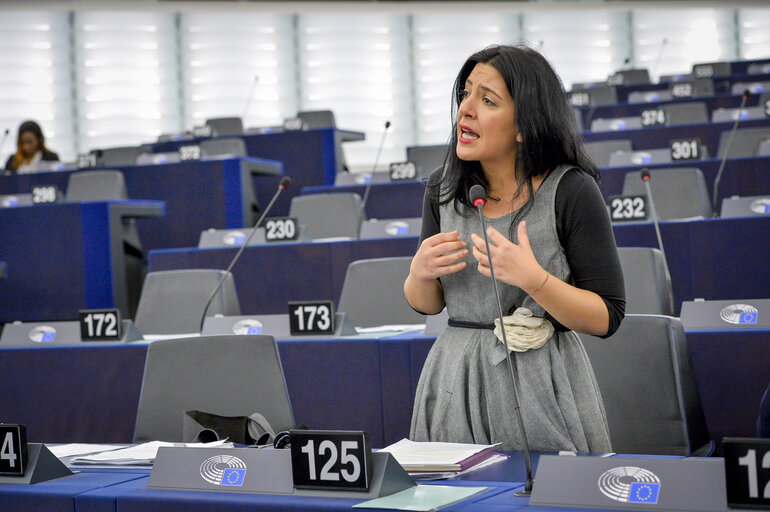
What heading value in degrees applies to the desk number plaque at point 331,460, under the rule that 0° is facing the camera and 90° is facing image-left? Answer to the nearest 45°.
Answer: approximately 0°

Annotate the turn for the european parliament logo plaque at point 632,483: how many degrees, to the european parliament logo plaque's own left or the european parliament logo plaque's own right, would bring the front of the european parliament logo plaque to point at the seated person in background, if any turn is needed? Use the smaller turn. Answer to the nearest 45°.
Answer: approximately 135° to the european parliament logo plaque's own right

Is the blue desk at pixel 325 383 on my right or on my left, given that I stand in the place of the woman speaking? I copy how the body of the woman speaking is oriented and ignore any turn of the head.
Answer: on my right

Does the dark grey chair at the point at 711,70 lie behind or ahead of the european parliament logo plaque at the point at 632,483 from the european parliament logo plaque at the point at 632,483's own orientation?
behind

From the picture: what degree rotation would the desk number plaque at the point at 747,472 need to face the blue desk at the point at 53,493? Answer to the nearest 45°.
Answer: approximately 90° to its right
